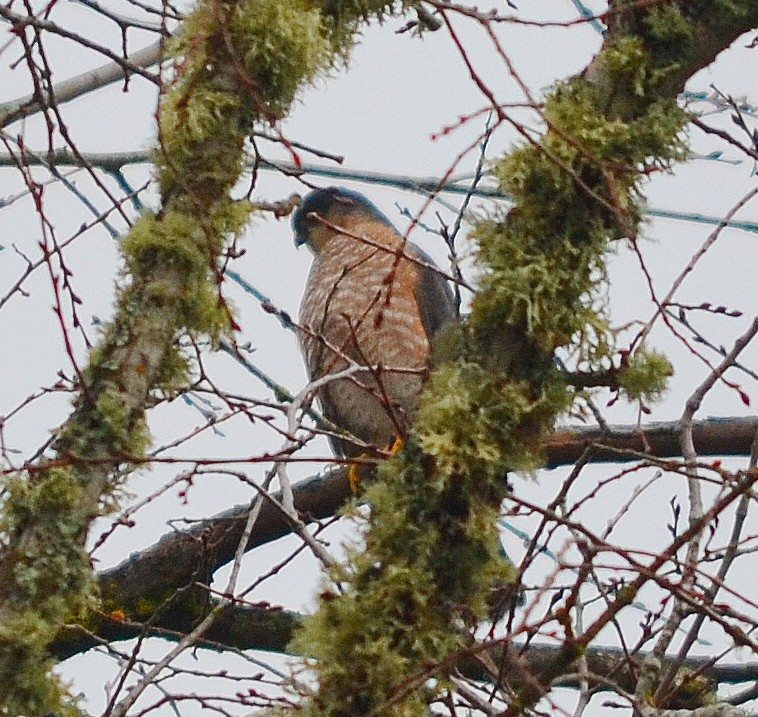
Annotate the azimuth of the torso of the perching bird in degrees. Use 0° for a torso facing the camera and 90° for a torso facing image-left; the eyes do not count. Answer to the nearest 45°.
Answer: approximately 45°

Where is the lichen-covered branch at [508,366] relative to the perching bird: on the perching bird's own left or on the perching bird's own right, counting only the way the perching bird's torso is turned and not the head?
on the perching bird's own left
